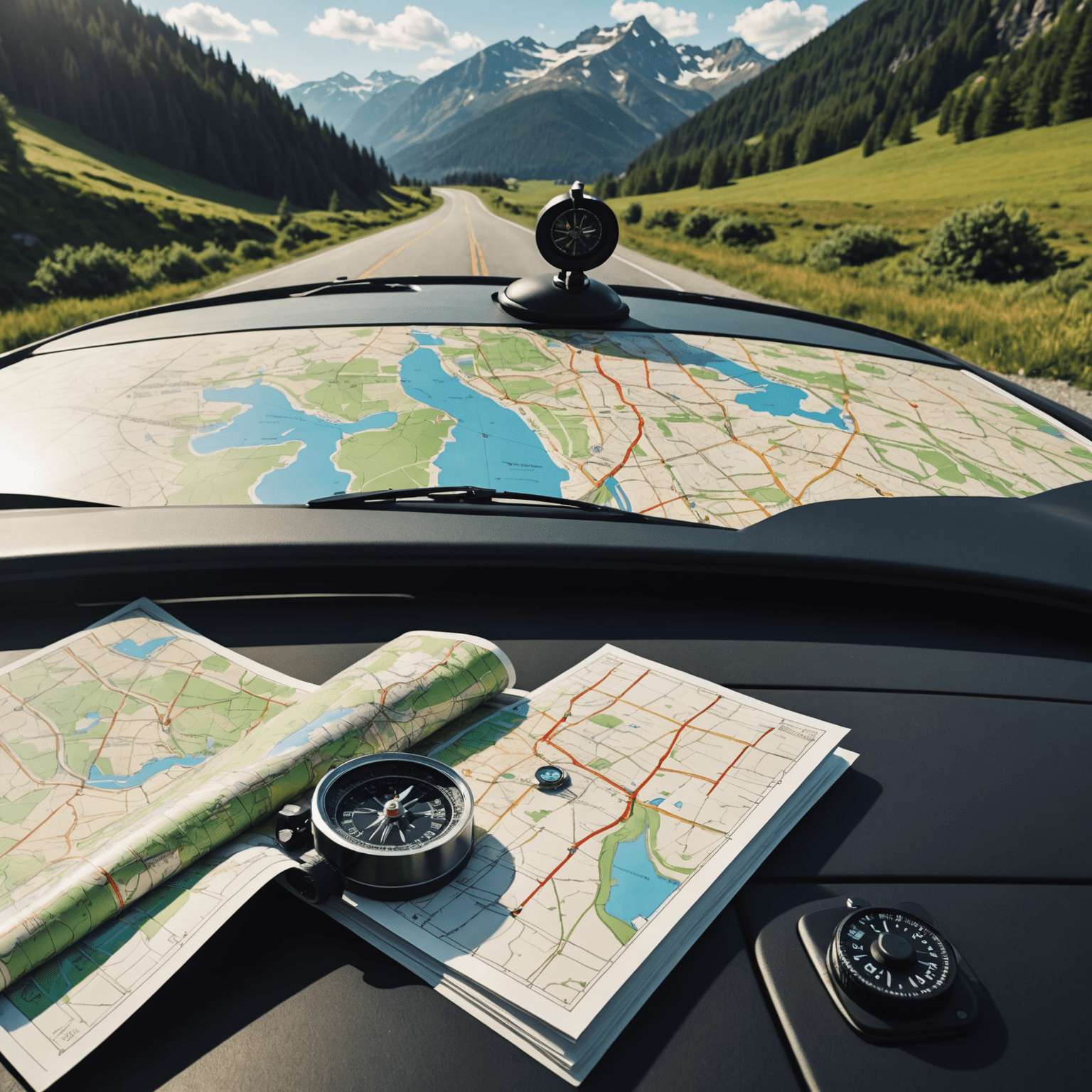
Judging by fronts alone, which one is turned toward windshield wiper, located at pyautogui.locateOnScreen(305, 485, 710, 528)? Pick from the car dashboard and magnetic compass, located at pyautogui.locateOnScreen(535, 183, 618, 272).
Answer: the magnetic compass

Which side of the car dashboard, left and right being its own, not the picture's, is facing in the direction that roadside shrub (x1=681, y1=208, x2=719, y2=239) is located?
back

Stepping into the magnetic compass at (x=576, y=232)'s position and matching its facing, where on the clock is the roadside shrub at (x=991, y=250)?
The roadside shrub is roughly at 7 o'clock from the magnetic compass.

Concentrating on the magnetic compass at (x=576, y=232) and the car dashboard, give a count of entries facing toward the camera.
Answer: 2

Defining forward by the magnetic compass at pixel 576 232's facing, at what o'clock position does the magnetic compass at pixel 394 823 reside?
the magnetic compass at pixel 394 823 is roughly at 12 o'clock from the magnetic compass at pixel 576 232.

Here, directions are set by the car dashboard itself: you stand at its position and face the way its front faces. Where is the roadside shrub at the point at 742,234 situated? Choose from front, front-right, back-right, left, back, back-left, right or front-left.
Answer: back

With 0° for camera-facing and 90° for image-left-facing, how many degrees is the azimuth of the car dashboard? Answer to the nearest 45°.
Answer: approximately 0°

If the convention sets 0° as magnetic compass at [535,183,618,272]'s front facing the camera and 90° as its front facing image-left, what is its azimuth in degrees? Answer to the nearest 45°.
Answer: approximately 0°
